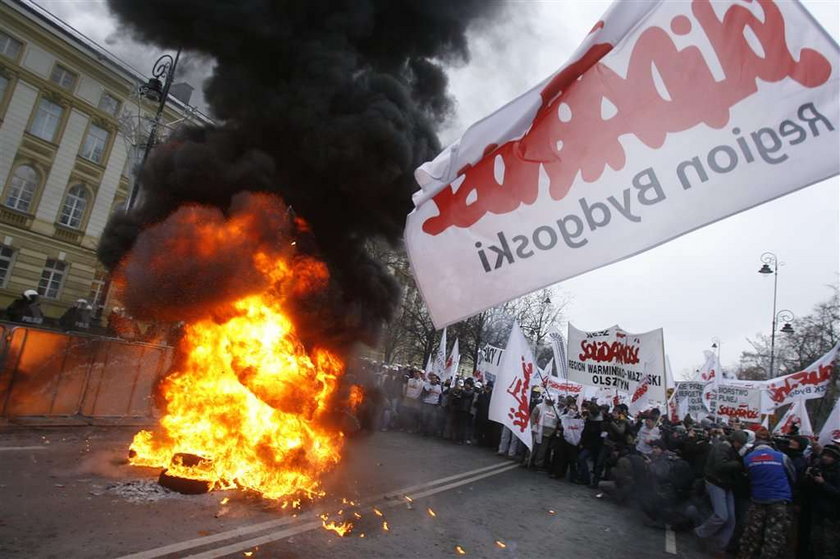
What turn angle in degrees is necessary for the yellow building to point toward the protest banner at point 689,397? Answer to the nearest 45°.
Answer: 0° — it already faces it

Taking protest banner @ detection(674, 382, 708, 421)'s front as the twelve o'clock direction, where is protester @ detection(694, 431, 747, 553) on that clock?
The protester is roughly at 12 o'clock from the protest banner.

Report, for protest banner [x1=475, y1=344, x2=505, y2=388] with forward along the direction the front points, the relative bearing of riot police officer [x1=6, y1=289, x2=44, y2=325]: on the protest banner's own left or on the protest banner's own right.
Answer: on the protest banner's own right

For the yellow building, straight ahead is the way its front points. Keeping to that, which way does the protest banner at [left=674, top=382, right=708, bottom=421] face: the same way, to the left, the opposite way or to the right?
to the right

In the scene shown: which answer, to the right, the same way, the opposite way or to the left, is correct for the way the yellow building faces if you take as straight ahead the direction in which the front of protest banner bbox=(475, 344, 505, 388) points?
to the left

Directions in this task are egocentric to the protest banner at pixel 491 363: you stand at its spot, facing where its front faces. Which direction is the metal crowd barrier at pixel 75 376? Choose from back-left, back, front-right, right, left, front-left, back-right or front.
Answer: front-right

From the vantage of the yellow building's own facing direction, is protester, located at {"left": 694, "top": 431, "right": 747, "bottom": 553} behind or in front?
in front

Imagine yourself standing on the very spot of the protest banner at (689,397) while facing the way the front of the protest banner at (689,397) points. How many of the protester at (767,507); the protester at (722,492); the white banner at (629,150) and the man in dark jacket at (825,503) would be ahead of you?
4

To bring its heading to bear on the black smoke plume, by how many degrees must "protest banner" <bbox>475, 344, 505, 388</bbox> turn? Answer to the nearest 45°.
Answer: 0° — it already faces it

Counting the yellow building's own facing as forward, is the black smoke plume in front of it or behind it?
in front

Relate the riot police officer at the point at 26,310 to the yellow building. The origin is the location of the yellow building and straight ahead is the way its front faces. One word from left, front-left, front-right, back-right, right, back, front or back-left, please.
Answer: front-right

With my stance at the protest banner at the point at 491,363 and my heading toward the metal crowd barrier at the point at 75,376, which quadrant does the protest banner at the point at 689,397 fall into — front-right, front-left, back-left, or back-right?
back-left

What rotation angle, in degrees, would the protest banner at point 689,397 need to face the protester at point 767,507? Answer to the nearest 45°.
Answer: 0° — it already faces them

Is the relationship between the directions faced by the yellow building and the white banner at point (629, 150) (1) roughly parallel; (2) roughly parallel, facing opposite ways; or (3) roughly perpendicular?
roughly perpendicular
